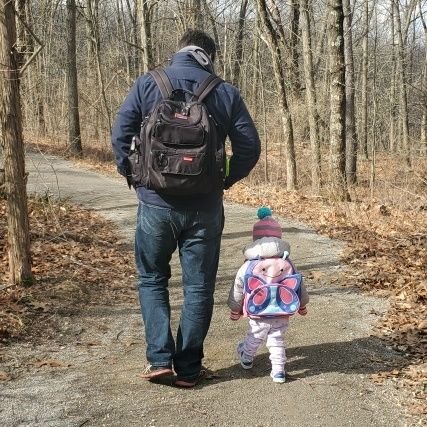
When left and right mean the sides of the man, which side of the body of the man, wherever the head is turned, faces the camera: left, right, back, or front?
back

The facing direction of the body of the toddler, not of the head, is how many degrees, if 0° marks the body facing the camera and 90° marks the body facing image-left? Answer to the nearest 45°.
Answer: approximately 180°

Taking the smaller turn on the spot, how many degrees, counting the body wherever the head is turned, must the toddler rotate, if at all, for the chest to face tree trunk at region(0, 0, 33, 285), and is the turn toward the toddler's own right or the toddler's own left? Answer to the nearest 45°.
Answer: approximately 45° to the toddler's own left

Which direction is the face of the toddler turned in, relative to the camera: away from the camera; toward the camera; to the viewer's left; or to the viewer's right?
away from the camera

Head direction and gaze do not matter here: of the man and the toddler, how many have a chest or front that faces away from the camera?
2

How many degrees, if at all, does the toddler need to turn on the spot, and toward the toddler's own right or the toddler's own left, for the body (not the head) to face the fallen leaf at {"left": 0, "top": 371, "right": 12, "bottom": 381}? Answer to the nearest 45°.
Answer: approximately 90° to the toddler's own left

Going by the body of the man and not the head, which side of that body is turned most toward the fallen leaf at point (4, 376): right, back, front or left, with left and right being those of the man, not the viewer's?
left
